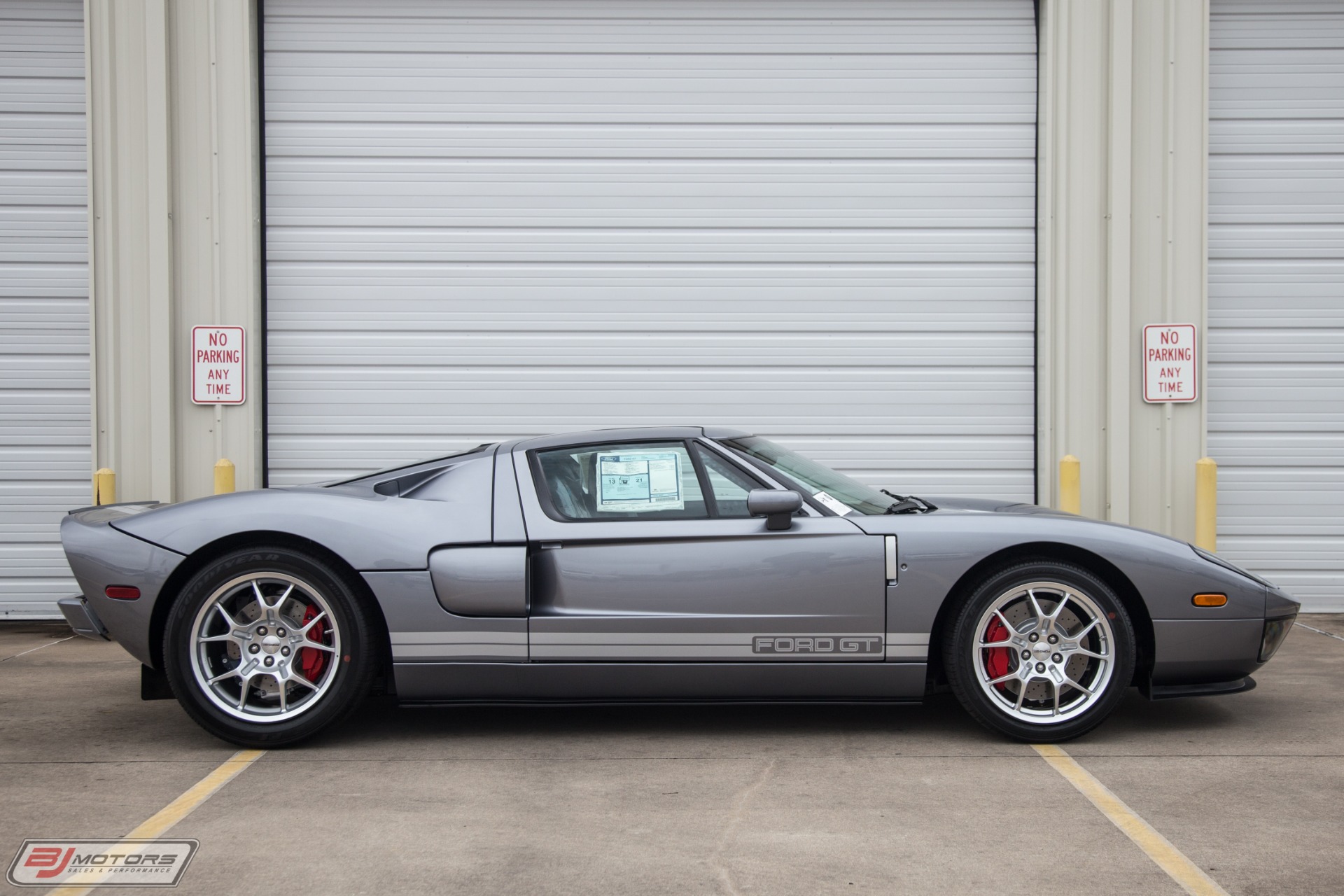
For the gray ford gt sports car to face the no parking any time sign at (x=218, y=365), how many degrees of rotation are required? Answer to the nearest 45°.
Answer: approximately 135° to its left

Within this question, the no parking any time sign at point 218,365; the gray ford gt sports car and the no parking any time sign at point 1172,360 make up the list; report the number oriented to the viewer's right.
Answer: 1

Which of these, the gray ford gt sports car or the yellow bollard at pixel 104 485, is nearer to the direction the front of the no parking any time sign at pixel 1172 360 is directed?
the gray ford gt sports car

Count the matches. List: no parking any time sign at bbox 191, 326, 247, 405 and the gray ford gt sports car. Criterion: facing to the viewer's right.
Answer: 1

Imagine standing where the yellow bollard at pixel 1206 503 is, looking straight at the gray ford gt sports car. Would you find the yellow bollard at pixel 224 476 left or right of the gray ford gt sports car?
right

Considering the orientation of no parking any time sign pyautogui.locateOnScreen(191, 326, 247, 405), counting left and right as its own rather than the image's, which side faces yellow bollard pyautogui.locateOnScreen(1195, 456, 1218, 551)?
left

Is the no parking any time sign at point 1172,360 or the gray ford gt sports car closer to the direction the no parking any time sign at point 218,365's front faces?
the gray ford gt sports car

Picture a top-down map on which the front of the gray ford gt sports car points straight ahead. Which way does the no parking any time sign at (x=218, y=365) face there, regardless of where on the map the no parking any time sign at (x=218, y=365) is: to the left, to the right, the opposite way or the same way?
to the right

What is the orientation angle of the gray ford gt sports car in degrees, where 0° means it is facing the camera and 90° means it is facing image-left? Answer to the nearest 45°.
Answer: approximately 270°

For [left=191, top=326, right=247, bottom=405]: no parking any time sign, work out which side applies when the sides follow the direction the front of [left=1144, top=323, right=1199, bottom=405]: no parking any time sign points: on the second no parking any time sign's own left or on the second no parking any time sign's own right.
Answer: on the second no parking any time sign's own right
